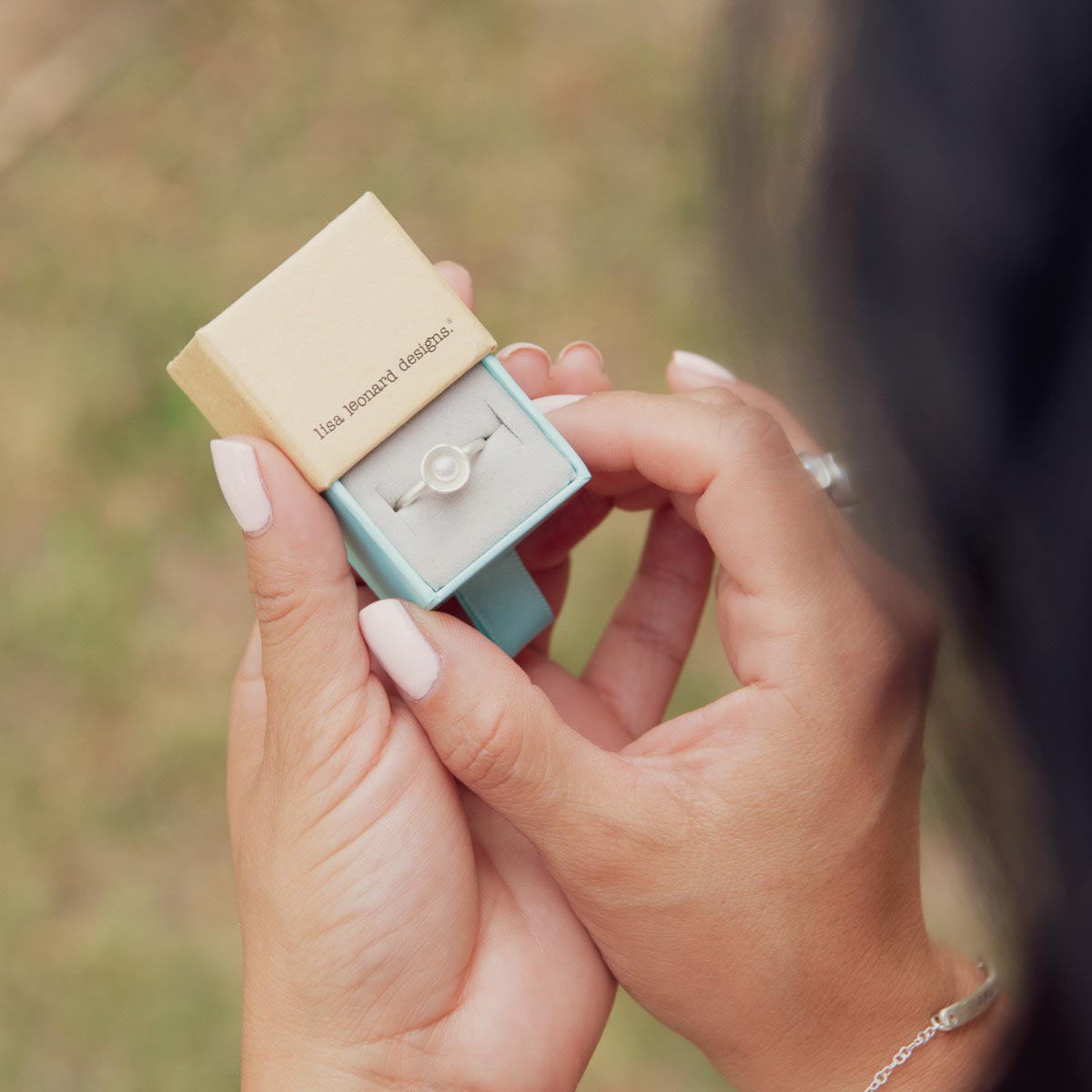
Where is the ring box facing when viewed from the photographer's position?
facing the viewer and to the right of the viewer
